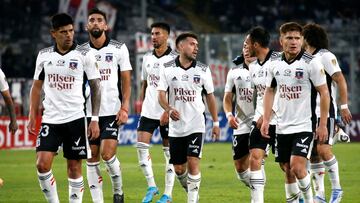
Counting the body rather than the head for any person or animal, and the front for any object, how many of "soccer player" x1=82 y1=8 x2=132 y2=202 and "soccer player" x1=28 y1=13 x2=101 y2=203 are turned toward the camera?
2

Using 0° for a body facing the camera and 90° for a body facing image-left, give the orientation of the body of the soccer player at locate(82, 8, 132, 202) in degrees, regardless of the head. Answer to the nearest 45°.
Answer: approximately 0°

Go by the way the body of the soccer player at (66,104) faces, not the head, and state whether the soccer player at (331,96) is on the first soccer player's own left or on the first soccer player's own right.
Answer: on the first soccer player's own left

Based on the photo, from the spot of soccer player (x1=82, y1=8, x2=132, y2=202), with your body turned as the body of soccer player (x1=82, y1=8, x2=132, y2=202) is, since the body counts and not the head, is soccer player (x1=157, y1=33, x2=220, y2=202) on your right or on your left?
on your left

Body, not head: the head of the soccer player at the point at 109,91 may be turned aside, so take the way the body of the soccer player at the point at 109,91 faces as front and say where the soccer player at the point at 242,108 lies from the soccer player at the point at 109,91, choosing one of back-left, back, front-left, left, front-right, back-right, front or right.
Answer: left

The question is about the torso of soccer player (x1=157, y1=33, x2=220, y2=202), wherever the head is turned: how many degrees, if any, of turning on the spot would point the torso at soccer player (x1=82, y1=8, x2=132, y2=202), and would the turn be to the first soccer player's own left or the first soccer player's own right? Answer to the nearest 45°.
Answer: approximately 90° to the first soccer player's own right

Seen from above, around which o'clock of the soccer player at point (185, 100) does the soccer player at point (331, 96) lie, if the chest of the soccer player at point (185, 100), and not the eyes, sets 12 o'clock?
the soccer player at point (331, 96) is roughly at 9 o'clock from the soccer player at point (185, 100).

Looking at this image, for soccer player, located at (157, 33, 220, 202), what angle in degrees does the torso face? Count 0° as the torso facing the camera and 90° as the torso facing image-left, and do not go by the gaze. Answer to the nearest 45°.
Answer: approximately 0°

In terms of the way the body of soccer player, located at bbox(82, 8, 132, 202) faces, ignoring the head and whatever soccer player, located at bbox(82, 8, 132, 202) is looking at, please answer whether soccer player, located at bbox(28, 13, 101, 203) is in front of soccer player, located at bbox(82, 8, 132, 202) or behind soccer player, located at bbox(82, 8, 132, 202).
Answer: in front
